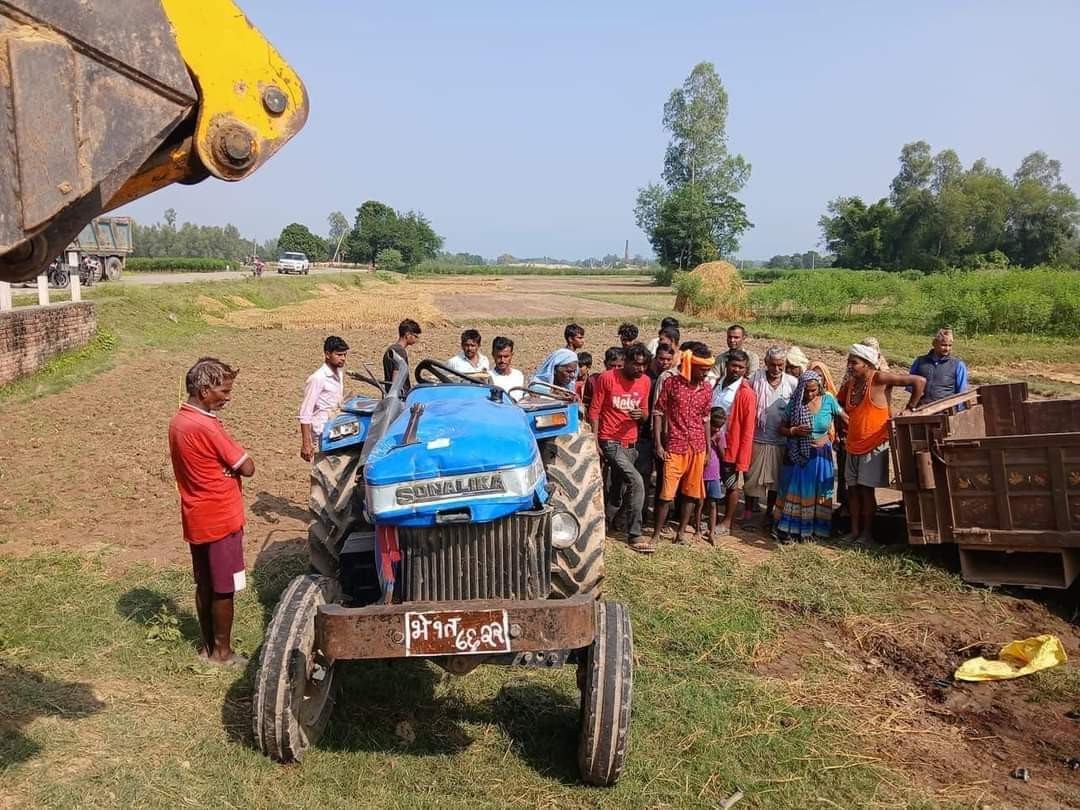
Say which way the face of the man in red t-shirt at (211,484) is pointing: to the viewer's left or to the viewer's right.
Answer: to the viewer's right

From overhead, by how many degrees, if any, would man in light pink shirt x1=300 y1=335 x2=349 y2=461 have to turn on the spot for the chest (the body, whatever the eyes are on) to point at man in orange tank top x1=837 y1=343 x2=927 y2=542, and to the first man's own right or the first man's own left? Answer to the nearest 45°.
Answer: approximately 45° to the first man's own left

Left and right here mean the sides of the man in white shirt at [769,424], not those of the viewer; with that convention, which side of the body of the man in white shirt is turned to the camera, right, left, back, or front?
front

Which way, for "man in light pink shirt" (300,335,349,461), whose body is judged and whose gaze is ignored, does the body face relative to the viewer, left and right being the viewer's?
facing the viewer and to the right of the viewer

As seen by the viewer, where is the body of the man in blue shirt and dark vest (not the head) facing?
toward the camera

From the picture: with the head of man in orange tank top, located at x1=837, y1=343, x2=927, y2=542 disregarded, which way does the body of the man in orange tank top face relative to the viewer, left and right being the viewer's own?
facing the viewer and to the left of the viewer

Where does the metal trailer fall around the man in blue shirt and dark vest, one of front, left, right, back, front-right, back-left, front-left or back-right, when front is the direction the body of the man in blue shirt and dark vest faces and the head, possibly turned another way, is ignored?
front

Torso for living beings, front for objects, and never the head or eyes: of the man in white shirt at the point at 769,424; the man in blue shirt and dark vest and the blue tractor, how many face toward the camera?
3
